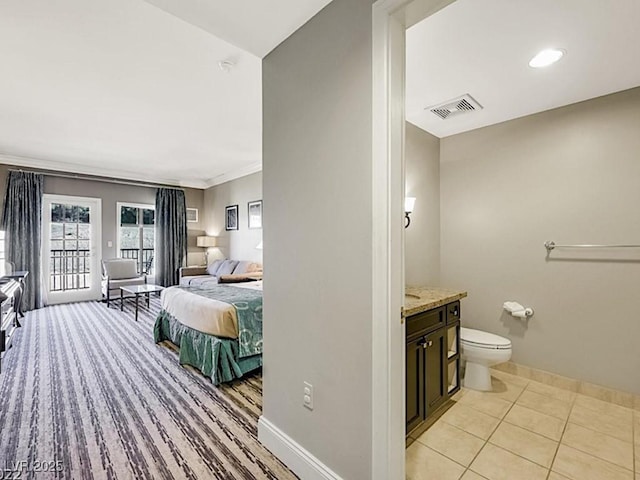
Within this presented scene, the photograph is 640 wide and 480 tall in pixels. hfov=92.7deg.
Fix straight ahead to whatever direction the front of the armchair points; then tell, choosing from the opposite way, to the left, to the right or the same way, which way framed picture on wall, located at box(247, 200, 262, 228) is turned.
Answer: to the right

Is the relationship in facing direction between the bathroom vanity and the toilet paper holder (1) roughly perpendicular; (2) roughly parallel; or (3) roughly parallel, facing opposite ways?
roughly perpendicular

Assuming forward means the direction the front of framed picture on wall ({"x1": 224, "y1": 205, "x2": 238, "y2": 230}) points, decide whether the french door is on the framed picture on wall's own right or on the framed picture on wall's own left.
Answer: on the framed picture on wall's own right

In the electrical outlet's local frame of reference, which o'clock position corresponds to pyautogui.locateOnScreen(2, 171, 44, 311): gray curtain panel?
The gray curtain panel is roughly at 3 o'clock from the electrical outlet.

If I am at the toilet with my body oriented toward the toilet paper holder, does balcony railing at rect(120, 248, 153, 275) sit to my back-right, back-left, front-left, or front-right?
back-left

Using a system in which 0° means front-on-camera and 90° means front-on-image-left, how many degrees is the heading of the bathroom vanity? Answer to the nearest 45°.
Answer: approximately 315°

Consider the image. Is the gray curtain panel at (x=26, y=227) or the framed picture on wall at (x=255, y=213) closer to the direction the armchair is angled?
the framed picture on wall

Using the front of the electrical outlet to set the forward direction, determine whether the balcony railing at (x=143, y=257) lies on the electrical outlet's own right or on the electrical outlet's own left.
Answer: on the electrical outlet's own right
